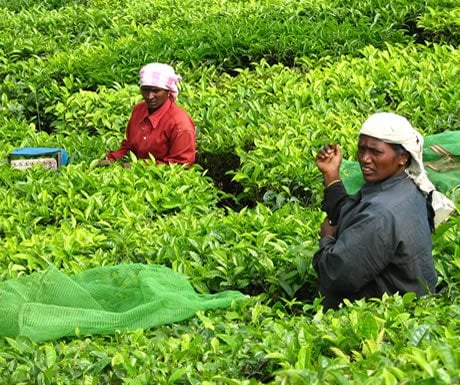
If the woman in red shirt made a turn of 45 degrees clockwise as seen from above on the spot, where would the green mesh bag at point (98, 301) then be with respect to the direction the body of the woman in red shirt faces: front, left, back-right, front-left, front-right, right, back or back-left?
left

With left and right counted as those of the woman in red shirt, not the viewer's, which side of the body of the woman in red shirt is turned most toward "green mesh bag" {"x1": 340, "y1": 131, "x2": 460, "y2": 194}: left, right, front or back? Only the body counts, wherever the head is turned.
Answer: left

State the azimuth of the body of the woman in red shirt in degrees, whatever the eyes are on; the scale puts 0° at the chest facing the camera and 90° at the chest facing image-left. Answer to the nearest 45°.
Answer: approximately 45°
